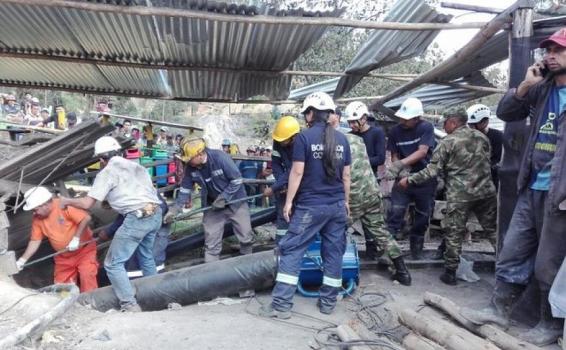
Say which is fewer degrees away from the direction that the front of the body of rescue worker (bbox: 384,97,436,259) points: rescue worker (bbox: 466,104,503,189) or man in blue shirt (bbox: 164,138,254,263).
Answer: the man in blue shirt

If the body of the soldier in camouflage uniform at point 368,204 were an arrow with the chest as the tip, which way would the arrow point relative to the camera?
to the viewer's left

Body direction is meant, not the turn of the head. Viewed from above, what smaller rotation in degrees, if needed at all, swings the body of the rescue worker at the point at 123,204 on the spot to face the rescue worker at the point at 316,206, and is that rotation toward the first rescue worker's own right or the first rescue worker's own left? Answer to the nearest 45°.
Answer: approximately 180°

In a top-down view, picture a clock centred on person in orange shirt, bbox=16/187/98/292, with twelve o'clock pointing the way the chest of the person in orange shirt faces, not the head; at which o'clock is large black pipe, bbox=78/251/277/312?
The large black pipe is roughly at 9 o'clock from the person in orange shirt.

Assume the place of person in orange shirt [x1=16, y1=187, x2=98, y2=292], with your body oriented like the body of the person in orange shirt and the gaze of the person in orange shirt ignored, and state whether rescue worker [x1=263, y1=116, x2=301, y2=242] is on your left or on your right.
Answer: on your left
